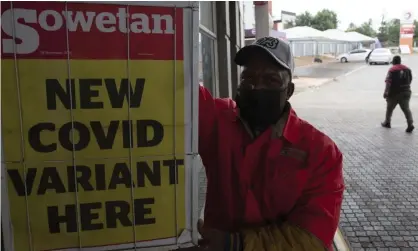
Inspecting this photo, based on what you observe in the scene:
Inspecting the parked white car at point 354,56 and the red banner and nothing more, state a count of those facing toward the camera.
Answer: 1

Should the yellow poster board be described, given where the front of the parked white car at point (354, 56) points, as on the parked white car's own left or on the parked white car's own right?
on the parked white car's own left

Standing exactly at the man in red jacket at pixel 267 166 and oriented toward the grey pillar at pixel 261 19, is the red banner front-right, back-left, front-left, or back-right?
back-left

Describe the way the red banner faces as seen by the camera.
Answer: facing the viewer

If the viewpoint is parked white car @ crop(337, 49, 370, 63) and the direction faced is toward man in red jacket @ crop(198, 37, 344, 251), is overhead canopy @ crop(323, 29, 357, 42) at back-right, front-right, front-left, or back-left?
back-right

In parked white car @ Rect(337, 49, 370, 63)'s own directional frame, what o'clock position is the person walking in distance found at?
The person walking in distance is roughly at 9 o'clock from the parked white car.

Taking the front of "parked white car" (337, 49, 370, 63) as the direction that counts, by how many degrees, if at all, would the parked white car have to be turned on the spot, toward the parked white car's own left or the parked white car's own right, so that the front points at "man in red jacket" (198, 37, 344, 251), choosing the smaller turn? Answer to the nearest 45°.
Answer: approximately 90° to the parked white car's own left

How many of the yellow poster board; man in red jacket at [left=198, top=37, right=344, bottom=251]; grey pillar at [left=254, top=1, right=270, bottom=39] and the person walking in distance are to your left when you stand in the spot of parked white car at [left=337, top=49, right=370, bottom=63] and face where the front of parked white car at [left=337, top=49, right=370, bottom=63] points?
4

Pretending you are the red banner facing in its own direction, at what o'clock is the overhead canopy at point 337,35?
The overhead canopy is roughly at 7 o'clock from the red banner.

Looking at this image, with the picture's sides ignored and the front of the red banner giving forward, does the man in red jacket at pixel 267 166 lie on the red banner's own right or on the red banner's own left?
on the red banner's own left

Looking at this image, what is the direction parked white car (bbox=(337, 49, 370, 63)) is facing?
to the viewer's left
